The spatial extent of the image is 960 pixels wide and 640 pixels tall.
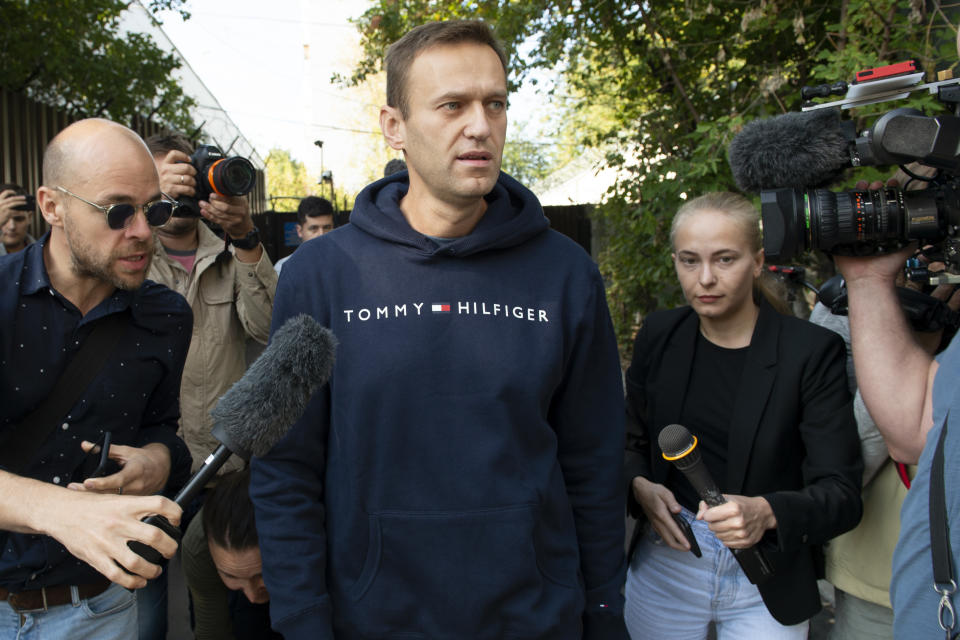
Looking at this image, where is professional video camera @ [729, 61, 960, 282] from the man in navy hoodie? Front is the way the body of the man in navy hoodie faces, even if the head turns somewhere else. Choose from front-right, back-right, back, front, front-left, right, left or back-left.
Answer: left

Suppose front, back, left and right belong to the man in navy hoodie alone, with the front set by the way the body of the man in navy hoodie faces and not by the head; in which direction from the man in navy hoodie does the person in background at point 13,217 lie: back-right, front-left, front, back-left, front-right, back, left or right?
back-right

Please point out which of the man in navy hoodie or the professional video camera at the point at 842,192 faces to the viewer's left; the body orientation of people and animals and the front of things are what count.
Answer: the professional video camera

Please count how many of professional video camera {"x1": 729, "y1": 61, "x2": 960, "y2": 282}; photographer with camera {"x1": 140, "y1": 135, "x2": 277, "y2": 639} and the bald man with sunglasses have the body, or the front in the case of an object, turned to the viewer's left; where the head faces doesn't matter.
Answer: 1

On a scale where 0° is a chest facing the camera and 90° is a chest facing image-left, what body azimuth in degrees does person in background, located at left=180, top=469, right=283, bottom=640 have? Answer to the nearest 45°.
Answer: approximately 315°

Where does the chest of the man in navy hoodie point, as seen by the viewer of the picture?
toward the camera

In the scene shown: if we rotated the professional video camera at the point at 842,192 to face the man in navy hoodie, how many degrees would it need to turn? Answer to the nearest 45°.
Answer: approximately 45° to its left

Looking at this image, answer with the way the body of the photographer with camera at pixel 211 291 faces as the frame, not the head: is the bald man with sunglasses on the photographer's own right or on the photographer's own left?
on the photographer's own right

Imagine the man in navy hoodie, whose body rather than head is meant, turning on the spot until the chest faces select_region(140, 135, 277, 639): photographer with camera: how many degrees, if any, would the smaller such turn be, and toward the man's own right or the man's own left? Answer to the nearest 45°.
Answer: approximately 135° to the man's own right

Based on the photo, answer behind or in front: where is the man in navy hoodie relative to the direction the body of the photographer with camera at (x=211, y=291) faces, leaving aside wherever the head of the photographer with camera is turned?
in front
